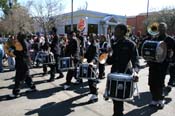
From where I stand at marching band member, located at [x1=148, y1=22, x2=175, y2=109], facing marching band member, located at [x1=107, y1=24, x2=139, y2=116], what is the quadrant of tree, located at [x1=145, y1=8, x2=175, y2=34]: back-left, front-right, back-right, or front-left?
back-right

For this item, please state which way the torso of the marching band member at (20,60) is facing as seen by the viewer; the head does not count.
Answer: to the viewer's left

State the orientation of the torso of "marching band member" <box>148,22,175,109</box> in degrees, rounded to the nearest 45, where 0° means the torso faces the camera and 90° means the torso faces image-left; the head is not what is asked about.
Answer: approximately 45°

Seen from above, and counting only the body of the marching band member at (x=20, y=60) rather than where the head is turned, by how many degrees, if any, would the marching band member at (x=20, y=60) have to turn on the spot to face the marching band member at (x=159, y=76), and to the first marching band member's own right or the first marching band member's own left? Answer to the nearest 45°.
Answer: approximately 135° to the first marching band member's own left

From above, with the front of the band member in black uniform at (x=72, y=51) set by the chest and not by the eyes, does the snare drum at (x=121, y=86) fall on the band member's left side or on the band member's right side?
on the band member's left side

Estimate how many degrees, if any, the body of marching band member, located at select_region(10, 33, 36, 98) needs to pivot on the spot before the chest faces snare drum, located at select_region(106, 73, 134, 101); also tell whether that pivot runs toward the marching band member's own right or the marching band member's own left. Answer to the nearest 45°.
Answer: approximately 135° to the marching band member's own left

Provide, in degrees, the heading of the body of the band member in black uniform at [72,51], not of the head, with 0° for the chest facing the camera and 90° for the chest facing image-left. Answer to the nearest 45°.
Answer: approximately 90°

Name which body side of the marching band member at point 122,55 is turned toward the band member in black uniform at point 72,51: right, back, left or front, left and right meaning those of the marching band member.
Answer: right
